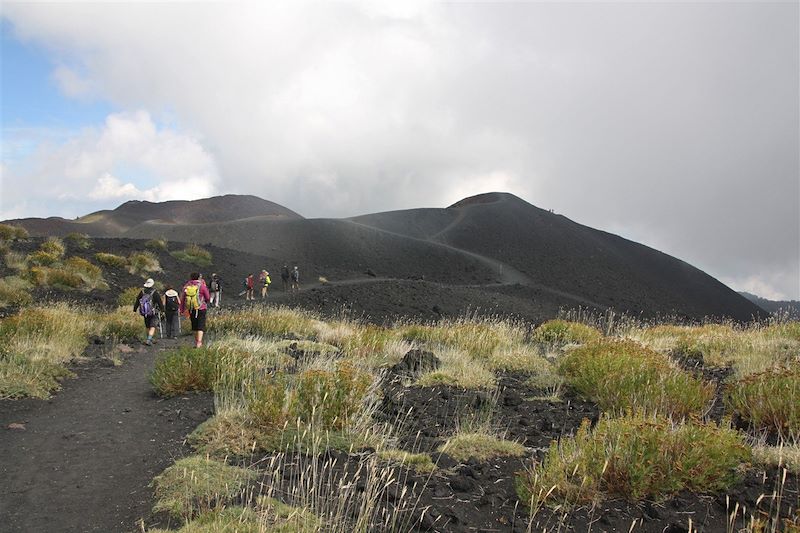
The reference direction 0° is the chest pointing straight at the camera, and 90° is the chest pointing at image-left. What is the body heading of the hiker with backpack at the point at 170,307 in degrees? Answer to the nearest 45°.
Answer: approximately 180°

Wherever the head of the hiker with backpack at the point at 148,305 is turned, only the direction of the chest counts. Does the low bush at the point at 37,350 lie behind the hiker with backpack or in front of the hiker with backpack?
behind

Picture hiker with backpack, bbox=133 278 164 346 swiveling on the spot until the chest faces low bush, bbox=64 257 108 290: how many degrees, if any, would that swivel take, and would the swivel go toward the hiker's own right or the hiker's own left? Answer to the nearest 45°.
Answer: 0° — they already face it

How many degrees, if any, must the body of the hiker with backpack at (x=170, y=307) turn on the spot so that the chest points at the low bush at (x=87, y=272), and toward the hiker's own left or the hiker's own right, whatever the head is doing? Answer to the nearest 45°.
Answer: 0° — they already face it

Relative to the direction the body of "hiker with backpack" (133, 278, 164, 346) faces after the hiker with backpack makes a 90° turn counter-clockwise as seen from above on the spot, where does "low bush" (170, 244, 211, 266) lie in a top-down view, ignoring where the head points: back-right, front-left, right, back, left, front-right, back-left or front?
right

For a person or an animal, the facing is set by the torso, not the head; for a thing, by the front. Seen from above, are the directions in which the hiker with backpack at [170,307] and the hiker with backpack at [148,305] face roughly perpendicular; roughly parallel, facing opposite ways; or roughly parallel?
roughly parallel

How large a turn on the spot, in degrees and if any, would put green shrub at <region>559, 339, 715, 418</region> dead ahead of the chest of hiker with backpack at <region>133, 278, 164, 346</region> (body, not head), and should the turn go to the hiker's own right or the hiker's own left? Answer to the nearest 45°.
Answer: approximately 135° to the hiker's own right

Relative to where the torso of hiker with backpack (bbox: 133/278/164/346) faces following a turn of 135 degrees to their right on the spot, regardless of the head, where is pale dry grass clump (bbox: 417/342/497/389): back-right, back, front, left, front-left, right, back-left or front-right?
front

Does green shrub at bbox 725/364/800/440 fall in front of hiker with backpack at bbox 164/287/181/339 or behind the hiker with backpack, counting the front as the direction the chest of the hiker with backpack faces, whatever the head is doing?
behind

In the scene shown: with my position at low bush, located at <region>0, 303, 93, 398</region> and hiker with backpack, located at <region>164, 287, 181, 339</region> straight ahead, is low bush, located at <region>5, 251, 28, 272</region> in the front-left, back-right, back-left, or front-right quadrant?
front-left

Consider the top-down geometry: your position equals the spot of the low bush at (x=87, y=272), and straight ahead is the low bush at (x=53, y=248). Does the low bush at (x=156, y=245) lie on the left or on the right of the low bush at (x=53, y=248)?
right

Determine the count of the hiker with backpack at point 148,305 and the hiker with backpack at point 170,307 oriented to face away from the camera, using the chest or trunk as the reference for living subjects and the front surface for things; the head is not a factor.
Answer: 2

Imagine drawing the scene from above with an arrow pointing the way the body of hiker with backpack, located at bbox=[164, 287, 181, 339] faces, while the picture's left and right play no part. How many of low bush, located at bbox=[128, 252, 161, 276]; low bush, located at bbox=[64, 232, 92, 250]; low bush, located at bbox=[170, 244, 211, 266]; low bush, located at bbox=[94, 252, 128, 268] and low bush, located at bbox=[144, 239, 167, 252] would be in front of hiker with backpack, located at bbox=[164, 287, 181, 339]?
5

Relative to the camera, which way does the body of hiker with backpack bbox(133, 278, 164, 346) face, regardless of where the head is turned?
away from the camera

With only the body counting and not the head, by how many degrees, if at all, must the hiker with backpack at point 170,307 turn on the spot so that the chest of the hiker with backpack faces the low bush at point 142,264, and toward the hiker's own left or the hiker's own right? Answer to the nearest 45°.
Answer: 0° — they already face it

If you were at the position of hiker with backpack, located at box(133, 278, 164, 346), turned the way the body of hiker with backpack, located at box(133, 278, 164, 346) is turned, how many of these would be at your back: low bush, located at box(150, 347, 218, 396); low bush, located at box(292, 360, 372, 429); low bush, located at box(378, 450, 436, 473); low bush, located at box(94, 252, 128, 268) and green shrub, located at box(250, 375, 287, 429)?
4

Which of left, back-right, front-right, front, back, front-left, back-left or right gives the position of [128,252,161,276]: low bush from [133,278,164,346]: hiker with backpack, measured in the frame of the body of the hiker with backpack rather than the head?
front

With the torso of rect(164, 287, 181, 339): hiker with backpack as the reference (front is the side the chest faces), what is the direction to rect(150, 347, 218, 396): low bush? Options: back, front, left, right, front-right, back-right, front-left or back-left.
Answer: back

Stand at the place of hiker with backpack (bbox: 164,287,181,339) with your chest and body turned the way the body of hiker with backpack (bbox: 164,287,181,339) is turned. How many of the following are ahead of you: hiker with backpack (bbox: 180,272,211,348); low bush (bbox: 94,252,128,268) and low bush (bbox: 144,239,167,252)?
2

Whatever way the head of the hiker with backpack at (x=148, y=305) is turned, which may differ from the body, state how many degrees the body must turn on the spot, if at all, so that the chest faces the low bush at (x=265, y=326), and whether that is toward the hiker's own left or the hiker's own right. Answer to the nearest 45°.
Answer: approximately 45° to the hiker's own right
